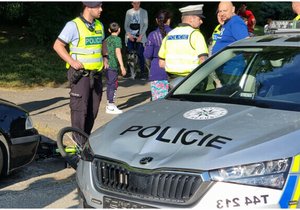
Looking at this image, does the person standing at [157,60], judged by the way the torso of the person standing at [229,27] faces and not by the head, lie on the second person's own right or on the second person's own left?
on the second person's own right

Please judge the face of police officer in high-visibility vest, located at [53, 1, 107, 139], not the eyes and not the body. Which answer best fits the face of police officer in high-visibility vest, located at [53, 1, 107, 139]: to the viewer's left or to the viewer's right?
to the viewer's right
